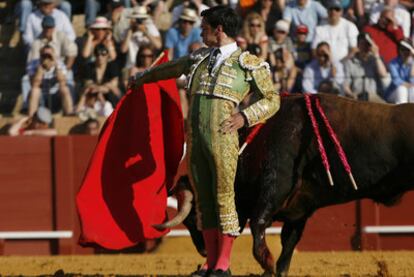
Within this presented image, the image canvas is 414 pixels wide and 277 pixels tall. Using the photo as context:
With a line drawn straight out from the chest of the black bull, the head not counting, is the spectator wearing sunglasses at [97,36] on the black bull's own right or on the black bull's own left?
on the black bull's own right

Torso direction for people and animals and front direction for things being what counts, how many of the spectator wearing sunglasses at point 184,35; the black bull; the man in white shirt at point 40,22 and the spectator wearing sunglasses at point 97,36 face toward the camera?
3

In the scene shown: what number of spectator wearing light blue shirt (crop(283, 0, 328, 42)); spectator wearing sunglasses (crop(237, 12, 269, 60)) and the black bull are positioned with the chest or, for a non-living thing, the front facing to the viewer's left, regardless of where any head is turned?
1

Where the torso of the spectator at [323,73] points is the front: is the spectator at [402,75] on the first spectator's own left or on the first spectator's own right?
on the first spectator's own left

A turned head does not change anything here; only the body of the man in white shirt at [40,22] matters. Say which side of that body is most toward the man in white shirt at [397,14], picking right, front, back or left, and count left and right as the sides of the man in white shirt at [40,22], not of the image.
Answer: left

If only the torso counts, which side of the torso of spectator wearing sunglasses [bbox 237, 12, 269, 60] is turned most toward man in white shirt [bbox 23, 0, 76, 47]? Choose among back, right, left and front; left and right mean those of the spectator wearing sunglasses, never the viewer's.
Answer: right

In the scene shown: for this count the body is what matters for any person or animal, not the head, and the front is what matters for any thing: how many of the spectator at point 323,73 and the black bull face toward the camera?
1

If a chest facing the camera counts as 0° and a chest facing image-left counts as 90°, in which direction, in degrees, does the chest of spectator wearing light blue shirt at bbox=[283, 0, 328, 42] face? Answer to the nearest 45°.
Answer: approximately 0°

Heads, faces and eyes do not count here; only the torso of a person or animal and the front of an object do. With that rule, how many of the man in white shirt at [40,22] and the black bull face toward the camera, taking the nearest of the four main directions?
1

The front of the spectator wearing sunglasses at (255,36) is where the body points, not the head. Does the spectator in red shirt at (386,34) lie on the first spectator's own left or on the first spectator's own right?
on the first spectator's own left

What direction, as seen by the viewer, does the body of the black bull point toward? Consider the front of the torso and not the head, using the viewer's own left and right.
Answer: facing to the left of the viewer

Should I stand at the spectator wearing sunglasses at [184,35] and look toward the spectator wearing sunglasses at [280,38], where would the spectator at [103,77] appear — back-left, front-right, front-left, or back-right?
back-right
